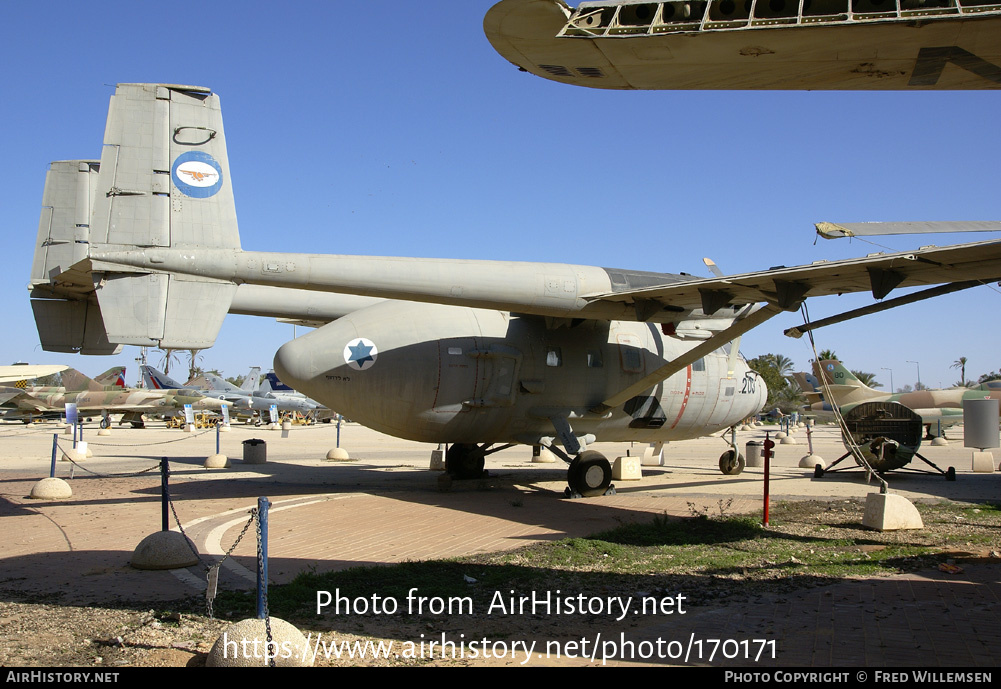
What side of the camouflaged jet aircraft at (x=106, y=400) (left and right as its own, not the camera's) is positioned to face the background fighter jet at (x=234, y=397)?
front

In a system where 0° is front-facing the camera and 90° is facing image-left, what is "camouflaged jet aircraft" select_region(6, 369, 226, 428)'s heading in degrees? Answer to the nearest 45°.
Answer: approximately 270°

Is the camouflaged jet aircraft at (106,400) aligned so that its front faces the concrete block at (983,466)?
no

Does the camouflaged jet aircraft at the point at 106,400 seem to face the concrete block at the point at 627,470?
no

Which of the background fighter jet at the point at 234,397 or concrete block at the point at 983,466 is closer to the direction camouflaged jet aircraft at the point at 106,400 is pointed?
the background fighter jet

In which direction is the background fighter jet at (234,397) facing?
to the viewer's right
